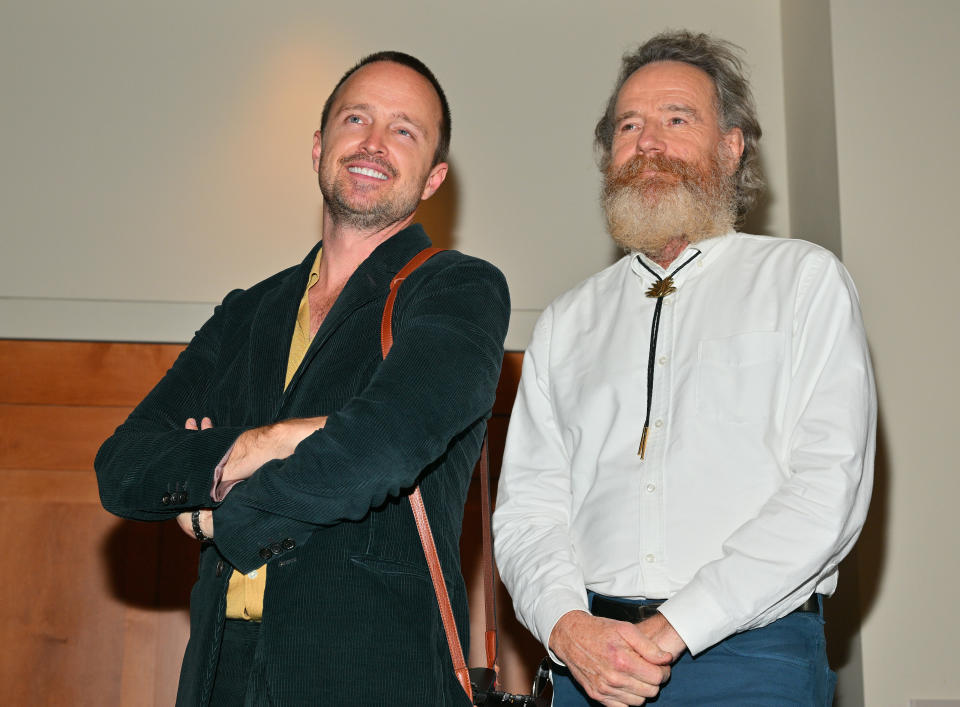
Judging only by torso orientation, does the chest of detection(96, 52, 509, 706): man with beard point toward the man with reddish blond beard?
no

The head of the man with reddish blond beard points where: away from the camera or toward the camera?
toward the camera

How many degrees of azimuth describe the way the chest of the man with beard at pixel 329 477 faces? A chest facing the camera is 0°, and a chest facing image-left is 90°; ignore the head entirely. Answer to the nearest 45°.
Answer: approximately 45°
